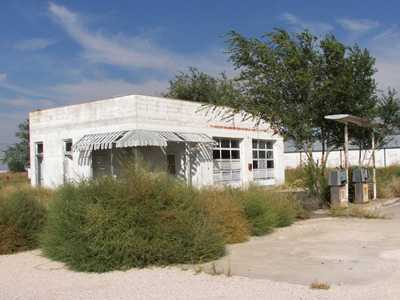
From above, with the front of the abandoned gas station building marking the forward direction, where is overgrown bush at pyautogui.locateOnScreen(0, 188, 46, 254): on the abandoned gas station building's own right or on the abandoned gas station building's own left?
on the abandoned gas station building's own right

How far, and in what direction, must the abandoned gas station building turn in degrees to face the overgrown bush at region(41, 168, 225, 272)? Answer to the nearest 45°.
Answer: approximately 45° to its right

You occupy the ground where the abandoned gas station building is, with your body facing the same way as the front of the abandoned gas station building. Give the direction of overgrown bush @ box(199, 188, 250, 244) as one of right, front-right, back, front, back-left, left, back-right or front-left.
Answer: front-right

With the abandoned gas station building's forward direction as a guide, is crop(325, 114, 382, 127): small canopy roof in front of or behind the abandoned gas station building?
in front

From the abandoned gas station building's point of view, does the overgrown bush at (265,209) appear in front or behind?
in front

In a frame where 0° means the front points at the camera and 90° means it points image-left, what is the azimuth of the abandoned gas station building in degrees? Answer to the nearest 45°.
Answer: approximately 315°
